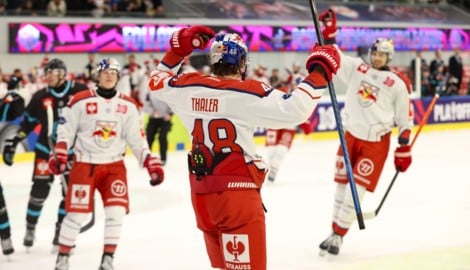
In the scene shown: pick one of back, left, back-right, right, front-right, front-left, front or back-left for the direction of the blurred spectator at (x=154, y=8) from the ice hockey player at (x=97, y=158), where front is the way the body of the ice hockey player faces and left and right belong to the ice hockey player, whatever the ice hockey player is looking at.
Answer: back

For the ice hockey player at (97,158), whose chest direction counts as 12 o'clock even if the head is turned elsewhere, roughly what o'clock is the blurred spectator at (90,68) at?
The blurred spectator is roughly at 6 o'clock from the ice hockey player.

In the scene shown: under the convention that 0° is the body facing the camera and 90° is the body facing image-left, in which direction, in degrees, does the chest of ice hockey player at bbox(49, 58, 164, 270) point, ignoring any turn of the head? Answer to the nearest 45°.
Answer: approximately 0°

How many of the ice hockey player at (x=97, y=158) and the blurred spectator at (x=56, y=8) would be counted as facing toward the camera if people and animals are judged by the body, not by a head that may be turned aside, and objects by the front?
2

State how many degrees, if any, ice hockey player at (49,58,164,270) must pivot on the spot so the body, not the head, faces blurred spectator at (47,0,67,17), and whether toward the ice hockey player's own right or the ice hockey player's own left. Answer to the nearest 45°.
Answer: approximately 180°

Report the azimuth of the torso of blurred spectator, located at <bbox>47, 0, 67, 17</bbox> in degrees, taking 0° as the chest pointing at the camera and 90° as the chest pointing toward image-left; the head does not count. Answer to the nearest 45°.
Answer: approximately 0°

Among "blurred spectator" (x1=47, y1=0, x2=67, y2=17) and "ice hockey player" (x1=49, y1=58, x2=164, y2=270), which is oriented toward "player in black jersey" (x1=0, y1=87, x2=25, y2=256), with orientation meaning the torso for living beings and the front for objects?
the blurred spectator

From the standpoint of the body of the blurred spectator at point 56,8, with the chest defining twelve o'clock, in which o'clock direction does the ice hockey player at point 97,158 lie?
The ice hockey player is roughly at 12 o'clock from the blurred spectator.

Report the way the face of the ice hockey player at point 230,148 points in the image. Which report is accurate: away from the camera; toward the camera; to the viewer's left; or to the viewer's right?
away from the camera
